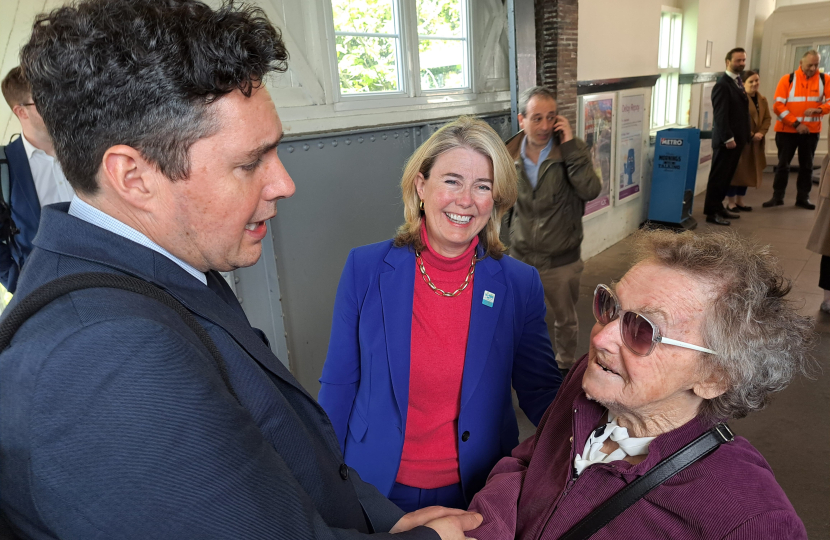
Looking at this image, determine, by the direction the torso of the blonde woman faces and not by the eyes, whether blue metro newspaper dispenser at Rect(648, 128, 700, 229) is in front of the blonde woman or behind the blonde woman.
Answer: behind

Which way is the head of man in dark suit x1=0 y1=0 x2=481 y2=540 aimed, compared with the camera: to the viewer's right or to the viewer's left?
to the viewer's right

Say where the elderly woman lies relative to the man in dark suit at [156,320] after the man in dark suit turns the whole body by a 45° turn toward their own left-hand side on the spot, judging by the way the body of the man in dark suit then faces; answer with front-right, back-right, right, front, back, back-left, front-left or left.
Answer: front-right

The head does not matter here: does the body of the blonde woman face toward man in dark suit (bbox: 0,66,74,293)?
no

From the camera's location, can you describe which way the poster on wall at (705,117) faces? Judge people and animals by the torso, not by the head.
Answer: facing the viewer and to the right of the viewer

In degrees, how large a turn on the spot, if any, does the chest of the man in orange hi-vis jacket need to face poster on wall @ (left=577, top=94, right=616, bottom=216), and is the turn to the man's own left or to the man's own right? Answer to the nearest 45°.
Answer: approximately 45° to the man's own right

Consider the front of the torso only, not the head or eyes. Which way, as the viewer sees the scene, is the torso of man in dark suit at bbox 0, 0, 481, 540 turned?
to the viewer's right

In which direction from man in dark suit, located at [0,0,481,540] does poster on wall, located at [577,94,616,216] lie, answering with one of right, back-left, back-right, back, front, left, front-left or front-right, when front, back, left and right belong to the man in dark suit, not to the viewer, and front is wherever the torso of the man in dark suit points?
front-left

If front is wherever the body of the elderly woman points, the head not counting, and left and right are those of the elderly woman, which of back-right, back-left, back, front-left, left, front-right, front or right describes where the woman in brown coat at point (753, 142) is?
back-right

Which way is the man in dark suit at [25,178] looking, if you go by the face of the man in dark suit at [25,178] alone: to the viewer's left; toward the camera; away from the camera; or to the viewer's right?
to the viewer's right

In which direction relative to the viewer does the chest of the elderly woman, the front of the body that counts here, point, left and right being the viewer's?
facing the viewer and to the left of the viewer

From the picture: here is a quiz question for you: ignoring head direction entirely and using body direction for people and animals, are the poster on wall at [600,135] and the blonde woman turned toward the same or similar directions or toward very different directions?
same or similar directions

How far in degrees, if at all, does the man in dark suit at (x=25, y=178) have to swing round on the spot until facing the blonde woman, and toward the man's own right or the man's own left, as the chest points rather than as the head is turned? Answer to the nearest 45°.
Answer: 0° — they already face them

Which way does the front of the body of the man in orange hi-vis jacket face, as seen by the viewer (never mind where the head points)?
toward the camera

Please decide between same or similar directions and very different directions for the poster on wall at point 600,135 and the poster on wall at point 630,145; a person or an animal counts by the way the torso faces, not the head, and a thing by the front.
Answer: same or similar directions

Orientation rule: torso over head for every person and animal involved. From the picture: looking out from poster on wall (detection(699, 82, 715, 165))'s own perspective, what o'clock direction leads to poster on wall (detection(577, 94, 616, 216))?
poster on wall (detection(577, 94, 616, 216)) is roughly at 2 o'clock from poster on wall (detection(699, 82, 715, 165)).

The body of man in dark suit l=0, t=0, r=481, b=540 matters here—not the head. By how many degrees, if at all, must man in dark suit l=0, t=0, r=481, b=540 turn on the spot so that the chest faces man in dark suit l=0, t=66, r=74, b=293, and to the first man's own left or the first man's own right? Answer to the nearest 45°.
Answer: approximately 90° to the first man's own left

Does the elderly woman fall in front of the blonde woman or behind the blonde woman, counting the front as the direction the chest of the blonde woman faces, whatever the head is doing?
in front

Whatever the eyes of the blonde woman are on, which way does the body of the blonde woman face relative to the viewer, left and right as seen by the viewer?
facing the viewer
